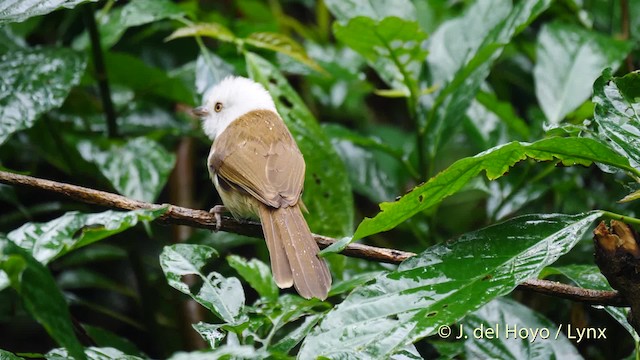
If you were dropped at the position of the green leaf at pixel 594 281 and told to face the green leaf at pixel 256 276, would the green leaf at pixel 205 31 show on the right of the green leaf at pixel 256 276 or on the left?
right

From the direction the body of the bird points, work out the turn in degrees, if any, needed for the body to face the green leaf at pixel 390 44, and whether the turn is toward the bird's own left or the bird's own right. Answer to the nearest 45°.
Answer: approximately 90° to the bird's own right

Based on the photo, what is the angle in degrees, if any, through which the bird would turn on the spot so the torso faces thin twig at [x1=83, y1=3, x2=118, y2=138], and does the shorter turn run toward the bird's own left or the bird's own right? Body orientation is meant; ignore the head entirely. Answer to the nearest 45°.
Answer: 0° — it already faces it

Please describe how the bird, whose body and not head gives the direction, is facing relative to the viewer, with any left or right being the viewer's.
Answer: facing away from the viewer and to the left of the viewer

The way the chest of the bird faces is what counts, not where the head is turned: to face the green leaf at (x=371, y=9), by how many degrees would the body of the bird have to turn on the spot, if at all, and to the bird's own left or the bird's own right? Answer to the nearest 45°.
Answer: approximately 90° to the bird's own right
